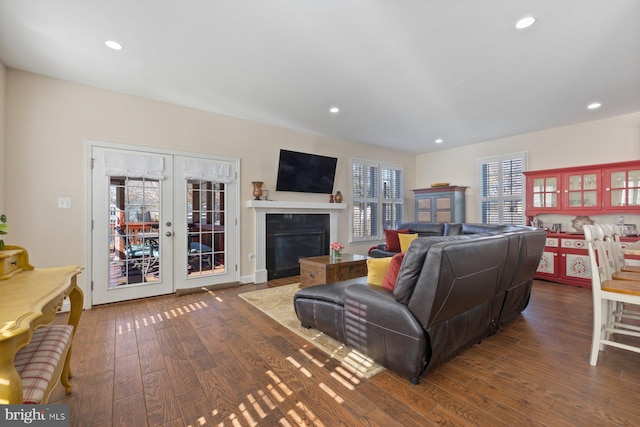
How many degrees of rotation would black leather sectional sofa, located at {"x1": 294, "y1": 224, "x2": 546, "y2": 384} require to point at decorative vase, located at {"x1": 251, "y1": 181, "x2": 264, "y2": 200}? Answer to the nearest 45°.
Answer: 0° — it already faces it

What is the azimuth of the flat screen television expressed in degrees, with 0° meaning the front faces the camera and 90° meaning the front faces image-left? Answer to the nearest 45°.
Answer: approximately 315°

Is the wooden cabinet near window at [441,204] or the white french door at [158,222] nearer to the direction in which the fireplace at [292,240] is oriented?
the wooden cabinet near window

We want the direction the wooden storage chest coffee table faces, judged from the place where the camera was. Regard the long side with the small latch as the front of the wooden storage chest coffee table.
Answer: facing the viewer and to the right of the viewer

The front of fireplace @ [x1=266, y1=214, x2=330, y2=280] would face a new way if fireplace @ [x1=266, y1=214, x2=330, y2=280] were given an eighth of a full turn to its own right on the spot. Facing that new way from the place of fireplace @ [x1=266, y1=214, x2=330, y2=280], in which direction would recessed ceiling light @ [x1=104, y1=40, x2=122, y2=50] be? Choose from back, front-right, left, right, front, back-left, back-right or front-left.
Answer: front-right

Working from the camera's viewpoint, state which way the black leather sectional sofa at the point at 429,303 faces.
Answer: facing away from the viewer and to the left of the viewer

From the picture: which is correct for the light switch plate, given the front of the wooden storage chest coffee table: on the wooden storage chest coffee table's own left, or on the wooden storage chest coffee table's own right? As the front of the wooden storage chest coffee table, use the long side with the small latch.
on the wooden storage chest coffee table's own right

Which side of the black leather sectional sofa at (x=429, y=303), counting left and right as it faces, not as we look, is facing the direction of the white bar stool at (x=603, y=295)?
right

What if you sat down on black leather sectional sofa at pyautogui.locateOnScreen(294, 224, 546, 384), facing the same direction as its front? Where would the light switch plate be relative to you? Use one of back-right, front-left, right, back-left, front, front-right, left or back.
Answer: front-left

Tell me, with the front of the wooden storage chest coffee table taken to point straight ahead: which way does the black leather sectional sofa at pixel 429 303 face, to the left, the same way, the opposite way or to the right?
the opposite way

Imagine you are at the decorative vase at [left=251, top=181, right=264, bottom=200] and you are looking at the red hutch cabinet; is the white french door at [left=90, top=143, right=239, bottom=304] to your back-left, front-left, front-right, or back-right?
back-right

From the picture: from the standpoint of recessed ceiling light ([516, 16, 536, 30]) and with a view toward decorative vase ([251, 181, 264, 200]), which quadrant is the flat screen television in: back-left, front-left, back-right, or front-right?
front-right

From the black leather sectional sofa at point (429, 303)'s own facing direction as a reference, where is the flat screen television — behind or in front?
in front

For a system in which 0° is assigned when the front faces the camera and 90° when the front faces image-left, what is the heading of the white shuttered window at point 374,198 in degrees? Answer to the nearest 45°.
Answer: approximately 315°

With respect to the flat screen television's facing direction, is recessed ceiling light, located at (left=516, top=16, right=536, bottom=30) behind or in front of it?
in front
